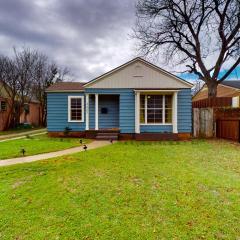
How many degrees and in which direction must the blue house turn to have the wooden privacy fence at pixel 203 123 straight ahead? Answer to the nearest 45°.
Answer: approximately 90° to its left

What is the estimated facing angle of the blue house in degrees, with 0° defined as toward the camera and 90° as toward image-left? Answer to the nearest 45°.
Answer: approximately 0°

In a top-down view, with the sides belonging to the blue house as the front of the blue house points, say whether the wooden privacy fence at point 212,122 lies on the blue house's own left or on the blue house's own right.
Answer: on the blue house's own left

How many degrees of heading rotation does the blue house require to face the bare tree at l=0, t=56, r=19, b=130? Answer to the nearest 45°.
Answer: approximately 135° to its right

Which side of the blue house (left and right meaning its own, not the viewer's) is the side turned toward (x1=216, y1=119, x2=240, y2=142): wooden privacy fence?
left

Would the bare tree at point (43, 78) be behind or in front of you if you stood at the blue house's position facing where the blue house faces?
behind

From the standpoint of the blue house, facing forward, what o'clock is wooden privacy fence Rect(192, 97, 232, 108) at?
The wooden privacy fence is roughly at 8 o'clock from the blue house.

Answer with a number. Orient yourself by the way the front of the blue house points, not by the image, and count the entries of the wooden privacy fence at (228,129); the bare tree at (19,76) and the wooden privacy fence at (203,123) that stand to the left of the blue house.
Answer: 2

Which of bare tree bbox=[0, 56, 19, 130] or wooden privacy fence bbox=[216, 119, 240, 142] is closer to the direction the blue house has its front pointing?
the wooden privacy fence
